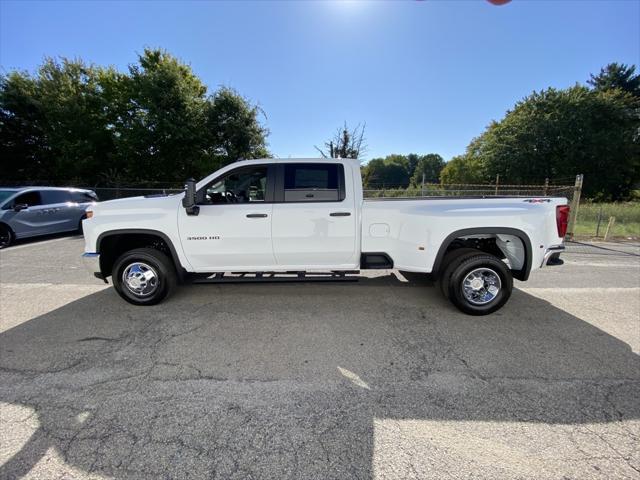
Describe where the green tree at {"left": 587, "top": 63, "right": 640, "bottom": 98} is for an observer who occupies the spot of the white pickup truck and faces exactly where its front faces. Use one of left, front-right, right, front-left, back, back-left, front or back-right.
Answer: back-right

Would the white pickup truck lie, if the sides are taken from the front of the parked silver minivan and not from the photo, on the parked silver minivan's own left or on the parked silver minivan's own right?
on the parked silver minivan's own left

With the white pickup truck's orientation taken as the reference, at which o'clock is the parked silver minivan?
The parked silver minivan is roughly at 1 o'clock from the white pickup truck.

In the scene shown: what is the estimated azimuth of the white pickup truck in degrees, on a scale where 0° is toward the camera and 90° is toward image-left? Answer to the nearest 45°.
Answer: approximately 90°

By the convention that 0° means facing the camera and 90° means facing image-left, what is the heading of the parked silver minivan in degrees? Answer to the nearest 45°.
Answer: approximately 45°

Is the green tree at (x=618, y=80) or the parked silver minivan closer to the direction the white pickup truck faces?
the parked silver minivan

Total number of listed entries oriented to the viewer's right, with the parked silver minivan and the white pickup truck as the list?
0

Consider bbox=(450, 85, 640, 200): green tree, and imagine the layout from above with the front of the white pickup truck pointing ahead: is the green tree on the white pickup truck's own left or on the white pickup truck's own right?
on the white pickup truck's own right
